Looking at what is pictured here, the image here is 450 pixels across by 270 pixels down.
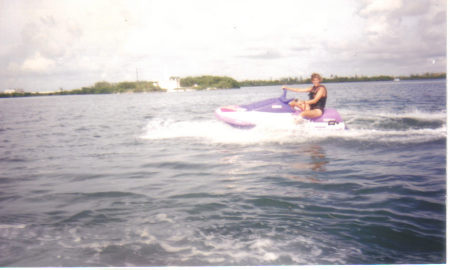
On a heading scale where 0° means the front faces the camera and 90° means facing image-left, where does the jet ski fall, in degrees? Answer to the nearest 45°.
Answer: approximately 90°

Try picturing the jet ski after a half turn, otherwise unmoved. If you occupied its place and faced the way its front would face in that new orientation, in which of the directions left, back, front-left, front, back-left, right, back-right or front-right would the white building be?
back-left
